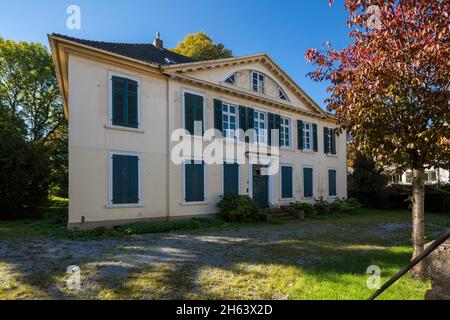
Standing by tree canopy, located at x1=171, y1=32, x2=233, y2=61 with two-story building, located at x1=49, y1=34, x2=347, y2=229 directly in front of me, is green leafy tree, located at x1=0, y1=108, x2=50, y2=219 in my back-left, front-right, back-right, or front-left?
front-right

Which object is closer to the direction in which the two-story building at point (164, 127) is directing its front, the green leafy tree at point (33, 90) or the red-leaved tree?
the red-leaved tree

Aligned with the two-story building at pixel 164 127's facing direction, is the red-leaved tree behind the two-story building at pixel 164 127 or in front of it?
in front

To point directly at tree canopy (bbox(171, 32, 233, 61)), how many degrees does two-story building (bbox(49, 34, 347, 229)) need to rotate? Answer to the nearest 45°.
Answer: approximately 135° to its left

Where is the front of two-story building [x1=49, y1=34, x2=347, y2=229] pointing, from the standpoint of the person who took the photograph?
facing the viewer and to the right of the viewer

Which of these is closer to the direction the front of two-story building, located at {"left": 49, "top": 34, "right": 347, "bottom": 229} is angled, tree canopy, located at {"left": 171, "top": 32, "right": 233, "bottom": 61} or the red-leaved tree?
the red-leaved tree
